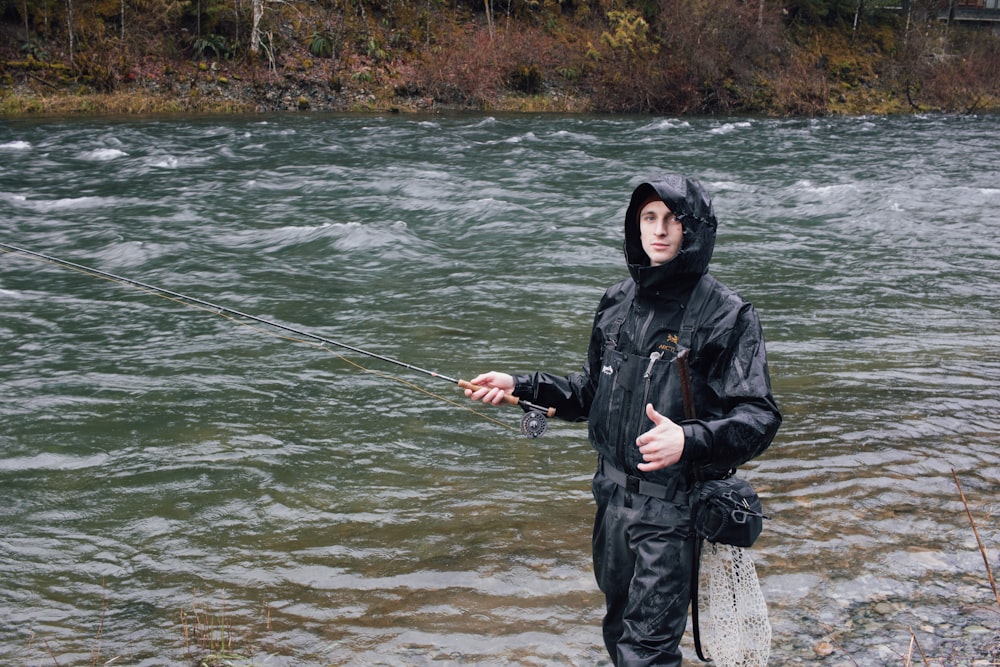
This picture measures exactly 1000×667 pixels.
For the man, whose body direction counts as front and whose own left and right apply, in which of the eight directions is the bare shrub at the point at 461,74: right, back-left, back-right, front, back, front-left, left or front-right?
back-right

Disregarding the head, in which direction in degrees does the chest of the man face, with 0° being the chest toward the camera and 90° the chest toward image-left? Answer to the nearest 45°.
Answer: approximately 45°
